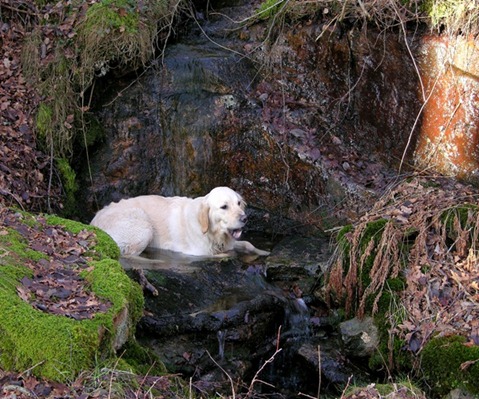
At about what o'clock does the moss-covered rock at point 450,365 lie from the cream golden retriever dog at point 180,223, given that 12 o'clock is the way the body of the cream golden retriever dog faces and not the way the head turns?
The moss-covered rock is roughly at 2 o'clock from the cream golden retriever dog.

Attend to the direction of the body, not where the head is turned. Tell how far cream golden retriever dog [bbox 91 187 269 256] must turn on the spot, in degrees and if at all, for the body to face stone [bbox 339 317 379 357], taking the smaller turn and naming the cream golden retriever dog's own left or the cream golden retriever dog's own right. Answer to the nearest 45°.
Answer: approximately 45° to the cream golden retriever dog's own right

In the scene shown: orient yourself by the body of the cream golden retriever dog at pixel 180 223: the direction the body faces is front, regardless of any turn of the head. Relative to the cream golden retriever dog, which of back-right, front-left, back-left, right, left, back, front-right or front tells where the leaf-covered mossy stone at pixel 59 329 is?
right

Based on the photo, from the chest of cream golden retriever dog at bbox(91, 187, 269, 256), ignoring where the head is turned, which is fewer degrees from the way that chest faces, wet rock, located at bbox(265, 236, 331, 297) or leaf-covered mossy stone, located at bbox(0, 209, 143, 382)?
the wet rock

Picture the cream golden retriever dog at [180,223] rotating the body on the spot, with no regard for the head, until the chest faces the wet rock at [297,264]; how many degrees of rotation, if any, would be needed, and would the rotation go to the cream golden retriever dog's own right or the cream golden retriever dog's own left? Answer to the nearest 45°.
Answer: approximately 45° to the cream golden retriever dog's own right

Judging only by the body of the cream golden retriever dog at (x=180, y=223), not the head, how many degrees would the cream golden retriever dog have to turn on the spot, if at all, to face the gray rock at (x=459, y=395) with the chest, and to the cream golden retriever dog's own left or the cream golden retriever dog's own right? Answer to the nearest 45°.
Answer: approximately 45° to the cream golden retriever dog's own right

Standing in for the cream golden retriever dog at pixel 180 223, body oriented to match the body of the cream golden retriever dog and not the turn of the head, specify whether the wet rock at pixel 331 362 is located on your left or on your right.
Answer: on your right

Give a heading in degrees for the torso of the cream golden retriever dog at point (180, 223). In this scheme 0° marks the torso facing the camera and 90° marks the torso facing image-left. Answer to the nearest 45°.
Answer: approximately 270°
